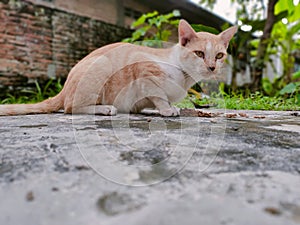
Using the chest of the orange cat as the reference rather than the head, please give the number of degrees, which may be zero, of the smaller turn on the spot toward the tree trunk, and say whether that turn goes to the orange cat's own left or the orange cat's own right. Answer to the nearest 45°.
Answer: approximately 45° to the orange cat's own left

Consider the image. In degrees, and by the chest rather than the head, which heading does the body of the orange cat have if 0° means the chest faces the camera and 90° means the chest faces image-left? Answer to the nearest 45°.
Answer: approximately 270°
